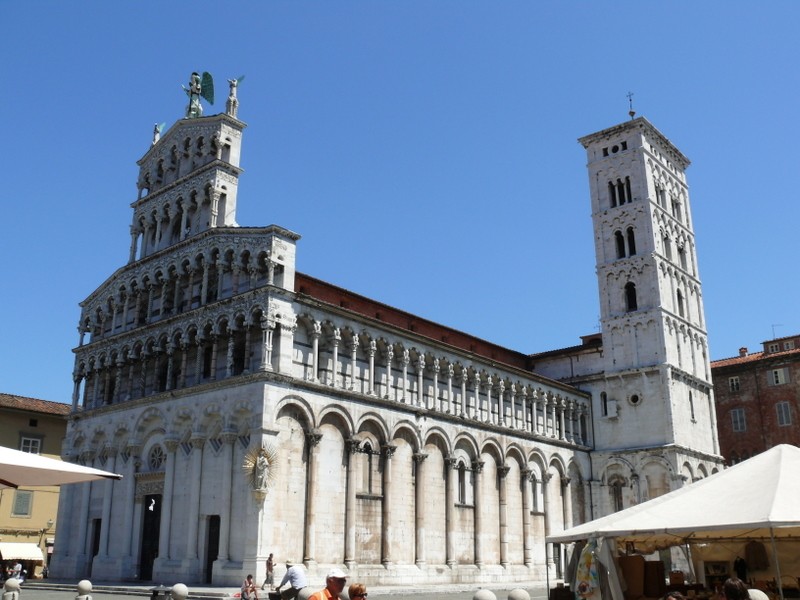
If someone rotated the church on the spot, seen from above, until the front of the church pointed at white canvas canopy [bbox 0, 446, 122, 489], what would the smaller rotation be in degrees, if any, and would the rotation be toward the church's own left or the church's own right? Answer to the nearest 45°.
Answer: approximately 45° to the church's own left

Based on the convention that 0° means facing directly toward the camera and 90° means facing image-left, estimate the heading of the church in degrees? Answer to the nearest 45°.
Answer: approximately 45°

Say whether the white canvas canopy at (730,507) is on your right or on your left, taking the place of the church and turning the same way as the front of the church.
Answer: on your left

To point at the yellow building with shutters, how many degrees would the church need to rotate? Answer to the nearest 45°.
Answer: approximately 90° to its right

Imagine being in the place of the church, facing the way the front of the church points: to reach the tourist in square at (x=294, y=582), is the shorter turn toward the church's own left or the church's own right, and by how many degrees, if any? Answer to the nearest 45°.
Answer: approximately 45° to the church's own left
